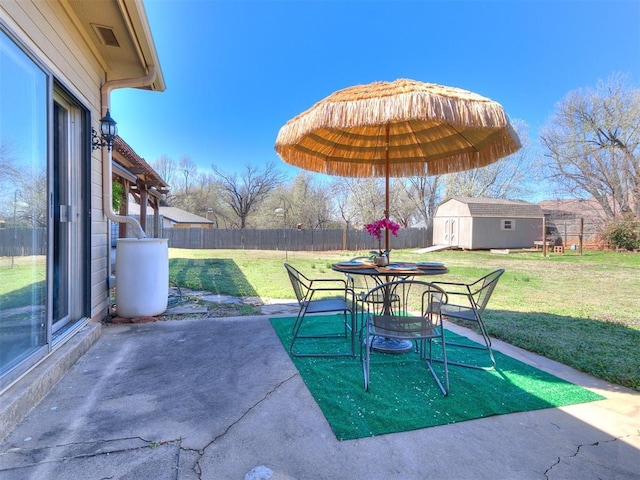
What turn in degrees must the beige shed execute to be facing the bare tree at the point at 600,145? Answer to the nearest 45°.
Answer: approximately 135° to its left

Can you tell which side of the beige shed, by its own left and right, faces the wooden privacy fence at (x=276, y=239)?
front

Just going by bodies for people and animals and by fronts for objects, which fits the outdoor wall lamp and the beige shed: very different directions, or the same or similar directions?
very different directions

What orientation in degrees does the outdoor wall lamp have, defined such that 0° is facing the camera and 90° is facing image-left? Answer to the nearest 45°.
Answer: approximately 270°

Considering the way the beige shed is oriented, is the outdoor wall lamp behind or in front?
in front

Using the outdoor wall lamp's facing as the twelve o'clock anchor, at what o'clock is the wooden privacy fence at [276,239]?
The wooden privacy fence is roughly at 10 o'clock from the outdoor wall lamp.

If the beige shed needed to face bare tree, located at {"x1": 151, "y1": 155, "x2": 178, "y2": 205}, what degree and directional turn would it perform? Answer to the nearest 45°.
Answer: approximately 45° to its right

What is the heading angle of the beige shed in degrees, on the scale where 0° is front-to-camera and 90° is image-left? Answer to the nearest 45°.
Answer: approximately 45°

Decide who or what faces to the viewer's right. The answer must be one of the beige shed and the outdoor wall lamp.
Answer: the outdoor wall lamp

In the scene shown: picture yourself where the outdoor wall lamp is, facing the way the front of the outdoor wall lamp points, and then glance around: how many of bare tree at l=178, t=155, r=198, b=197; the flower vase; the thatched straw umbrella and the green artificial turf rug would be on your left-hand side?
1

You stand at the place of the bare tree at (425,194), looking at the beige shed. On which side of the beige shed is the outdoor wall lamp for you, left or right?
right

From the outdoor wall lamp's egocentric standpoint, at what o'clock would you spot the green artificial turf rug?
The green artificial turf rug is roughly at 2 o'clock from the outdoor wall lamp.

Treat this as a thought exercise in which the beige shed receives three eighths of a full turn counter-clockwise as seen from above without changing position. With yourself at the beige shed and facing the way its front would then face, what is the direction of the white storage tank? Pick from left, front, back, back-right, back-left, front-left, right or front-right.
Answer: right

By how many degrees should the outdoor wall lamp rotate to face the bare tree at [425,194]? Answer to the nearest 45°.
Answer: approximately 45° to its left
